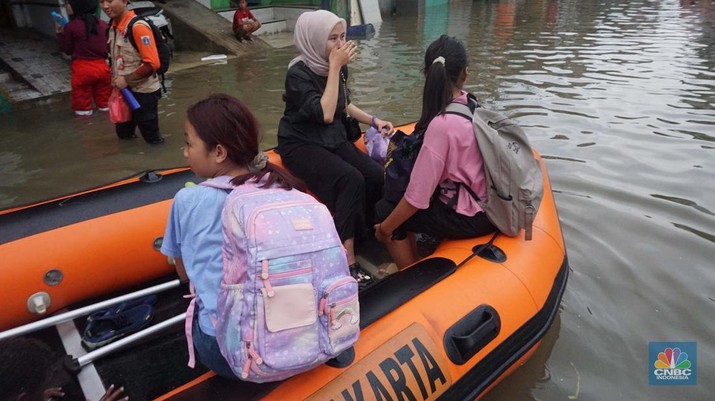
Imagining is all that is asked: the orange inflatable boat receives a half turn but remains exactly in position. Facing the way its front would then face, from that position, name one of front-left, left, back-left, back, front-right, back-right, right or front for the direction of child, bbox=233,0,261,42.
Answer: back-right

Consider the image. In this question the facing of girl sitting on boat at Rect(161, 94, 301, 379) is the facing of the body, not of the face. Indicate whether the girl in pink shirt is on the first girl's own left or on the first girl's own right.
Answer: on the first girl's own right

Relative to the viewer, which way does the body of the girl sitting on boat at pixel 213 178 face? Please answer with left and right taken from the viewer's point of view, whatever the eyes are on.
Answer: facing away from the viewer and to the left of the viewer

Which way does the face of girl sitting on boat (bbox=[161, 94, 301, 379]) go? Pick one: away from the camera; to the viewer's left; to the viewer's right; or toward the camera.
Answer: to the viewer's left

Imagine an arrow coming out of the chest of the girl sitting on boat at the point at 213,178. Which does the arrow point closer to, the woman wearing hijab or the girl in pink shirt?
the woman wearing hijab

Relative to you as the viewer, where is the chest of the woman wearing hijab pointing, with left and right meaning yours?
facing the viewer and to the right of the viewer

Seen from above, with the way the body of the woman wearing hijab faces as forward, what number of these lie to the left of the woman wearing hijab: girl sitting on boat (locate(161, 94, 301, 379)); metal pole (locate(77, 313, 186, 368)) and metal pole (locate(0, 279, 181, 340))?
0

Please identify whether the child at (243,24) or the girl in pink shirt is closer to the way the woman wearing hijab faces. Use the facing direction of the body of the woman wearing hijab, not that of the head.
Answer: the girl in pink shirt

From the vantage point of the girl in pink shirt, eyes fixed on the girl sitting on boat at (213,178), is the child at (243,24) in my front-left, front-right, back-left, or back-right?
back-right

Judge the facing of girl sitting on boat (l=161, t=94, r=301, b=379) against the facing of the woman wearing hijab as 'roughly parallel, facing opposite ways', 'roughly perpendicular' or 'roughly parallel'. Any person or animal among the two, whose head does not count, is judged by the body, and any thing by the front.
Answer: roughly parallel, facing opposite ways

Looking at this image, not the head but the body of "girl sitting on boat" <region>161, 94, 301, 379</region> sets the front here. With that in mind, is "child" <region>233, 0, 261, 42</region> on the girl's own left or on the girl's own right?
on the girl's own right

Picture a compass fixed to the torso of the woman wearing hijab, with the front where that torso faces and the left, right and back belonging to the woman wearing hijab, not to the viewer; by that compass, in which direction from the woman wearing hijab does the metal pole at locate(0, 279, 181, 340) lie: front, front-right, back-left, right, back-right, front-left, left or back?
right
